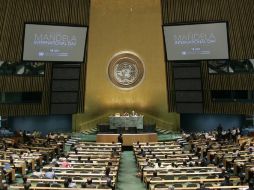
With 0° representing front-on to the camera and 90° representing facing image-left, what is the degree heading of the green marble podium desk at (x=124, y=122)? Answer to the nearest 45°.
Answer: approximately 0°
